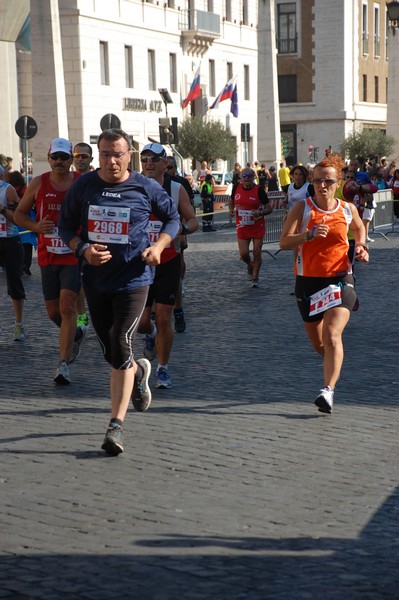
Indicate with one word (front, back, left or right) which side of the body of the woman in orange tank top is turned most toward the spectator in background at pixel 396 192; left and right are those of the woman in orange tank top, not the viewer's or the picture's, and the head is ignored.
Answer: back

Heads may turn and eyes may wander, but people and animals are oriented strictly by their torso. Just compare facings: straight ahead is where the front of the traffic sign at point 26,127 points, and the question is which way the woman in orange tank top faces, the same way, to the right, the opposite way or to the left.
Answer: the opposite way

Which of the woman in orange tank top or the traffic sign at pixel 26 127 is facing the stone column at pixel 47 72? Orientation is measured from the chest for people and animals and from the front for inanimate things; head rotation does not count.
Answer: the traffic sign

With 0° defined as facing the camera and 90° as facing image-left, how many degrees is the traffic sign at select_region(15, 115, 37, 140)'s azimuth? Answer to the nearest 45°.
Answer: approximately 180°

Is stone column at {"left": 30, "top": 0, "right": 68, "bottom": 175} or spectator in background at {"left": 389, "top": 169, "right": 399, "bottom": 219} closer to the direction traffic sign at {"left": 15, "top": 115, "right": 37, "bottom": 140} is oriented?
the stone column

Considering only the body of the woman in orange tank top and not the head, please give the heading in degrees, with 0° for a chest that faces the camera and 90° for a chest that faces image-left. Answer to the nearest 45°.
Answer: approximately 0°

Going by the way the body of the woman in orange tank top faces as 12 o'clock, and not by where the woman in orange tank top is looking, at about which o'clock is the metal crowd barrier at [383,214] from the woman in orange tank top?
The metal crowd barrier is roughly at 6 o'clock from the woman in orange tank top.

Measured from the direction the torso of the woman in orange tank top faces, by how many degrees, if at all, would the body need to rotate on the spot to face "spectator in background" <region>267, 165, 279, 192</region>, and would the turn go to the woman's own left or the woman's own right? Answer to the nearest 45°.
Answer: approximately 180°

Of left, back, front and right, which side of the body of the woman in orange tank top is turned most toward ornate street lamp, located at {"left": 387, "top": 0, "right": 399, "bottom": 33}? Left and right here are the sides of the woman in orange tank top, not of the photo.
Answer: back

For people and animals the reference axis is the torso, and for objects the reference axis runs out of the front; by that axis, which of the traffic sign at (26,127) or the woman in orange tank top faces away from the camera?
the traffic sign
